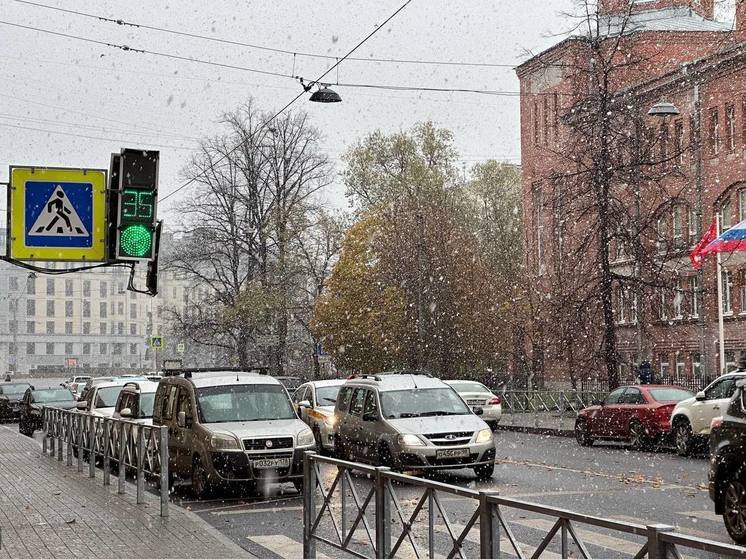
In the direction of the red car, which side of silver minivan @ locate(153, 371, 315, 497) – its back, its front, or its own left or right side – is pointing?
left

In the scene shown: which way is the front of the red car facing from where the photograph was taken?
facing away from the viewer and to the left of the viewer

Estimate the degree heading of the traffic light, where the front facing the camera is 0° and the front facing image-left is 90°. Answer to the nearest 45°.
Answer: approximately 0°

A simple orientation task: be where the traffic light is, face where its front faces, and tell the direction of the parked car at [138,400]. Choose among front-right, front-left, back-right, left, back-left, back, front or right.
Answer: back

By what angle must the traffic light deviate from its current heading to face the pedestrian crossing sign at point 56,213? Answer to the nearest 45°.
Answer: approximately 135° to its right

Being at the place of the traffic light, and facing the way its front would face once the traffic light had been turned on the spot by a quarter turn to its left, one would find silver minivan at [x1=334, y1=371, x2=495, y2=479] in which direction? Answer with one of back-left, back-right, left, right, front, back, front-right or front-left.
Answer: front-left

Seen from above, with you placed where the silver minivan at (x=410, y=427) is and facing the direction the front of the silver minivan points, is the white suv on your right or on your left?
on your left

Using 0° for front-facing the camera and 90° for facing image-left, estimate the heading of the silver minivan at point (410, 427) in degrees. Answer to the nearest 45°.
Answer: approximately 315°

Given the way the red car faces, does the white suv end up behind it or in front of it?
behind

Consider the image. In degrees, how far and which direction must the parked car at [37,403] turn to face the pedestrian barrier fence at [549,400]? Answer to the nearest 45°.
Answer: approximately 45° to its left

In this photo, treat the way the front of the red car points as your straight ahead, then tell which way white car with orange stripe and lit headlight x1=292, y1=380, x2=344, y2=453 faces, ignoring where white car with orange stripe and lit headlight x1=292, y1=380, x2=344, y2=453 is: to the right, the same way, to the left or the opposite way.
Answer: the opposite way

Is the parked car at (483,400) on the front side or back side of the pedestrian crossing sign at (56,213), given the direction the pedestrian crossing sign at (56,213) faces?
on the back side

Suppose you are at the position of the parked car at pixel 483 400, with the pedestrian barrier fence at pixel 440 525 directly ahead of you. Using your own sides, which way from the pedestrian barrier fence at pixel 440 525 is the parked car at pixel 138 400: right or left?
right

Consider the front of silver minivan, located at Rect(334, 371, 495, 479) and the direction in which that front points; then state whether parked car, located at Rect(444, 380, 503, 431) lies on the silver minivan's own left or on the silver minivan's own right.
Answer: on the silver minivan's own left

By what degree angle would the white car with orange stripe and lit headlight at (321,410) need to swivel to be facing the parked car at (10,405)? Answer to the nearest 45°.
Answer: approximately 180°
